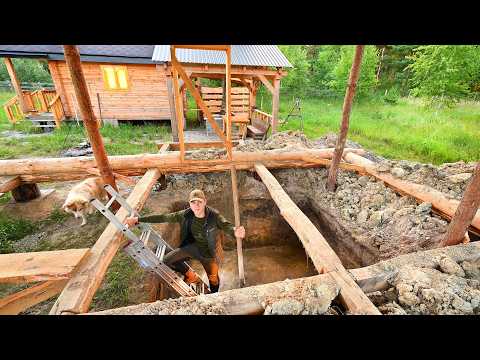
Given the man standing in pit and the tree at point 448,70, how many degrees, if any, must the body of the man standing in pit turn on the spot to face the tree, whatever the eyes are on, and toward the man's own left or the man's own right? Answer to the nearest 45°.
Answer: approximately 135° to the man's own left

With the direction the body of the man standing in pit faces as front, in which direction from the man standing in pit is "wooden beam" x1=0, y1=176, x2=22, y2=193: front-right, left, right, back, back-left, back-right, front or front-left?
back-right

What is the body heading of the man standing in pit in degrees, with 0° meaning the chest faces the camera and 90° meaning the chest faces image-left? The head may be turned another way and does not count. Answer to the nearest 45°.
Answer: approximately 0°

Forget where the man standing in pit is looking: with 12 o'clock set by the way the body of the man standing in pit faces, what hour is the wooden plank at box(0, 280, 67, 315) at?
The wooden plank is roughly at 2 o'clock from the man standing in pit.

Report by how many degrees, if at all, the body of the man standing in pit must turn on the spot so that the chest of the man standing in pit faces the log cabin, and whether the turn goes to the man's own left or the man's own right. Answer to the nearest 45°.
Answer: approximately 180°

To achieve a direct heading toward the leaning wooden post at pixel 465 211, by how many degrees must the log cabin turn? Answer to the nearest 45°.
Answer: approximately 90° to its left

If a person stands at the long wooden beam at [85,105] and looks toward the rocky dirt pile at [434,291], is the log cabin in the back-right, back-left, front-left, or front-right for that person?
back-left

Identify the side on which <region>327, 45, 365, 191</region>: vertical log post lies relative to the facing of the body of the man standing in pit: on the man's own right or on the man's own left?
on the man's own left

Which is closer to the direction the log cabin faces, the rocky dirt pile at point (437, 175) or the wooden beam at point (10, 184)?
the wooden beam

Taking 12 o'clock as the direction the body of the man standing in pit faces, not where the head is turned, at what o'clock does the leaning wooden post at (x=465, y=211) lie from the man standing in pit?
The leaning wooden post is roughly at 10 o'clock from the man standing in pit.

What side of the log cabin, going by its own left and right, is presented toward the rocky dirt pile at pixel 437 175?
left
